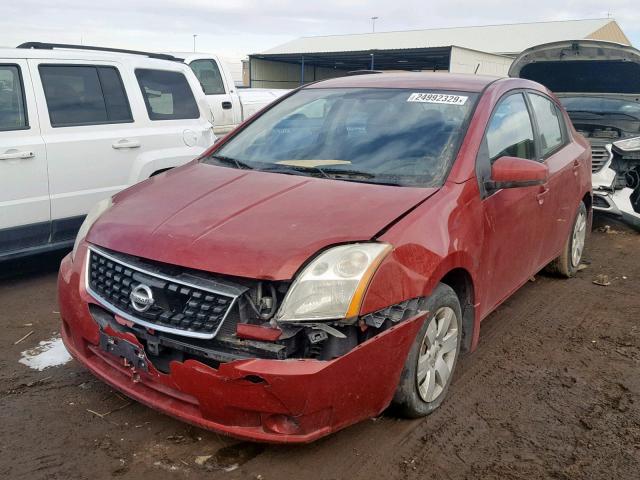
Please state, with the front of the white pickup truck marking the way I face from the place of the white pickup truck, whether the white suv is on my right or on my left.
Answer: on my left

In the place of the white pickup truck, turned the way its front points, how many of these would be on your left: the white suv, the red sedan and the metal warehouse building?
2

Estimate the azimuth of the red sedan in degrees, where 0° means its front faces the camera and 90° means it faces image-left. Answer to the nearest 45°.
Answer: approximately 45°

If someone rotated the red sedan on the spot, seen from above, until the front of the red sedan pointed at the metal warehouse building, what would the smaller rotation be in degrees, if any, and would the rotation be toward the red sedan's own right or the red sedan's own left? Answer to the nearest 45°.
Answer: approximately 135° to the red sedan's own right

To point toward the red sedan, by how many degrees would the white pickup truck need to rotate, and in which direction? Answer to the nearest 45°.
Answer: approximately 90° to its left

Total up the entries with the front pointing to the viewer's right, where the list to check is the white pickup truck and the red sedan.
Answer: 0

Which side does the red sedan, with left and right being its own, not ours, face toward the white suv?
right

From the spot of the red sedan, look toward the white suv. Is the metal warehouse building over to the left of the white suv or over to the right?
right

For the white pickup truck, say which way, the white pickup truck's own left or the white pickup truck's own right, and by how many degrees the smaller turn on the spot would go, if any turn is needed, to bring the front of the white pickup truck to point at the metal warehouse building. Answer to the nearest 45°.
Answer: approximately 90° to the white pickup truck's own right

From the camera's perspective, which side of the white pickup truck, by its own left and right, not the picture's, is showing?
left
